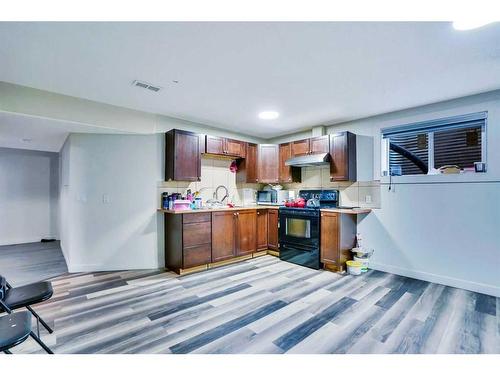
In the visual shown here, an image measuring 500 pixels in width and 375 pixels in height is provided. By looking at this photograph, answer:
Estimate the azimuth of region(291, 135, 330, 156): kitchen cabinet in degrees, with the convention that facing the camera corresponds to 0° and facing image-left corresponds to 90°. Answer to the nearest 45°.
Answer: approximately 45°

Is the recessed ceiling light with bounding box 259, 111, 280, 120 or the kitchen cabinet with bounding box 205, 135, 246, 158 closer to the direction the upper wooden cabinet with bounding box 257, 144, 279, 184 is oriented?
the recessed ceiling light

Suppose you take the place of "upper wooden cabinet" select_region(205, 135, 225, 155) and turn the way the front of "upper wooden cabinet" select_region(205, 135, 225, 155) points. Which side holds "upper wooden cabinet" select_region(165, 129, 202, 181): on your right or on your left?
on your right

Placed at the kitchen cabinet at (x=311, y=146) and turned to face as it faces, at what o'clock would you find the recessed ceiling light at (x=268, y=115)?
The recessed ceiling light is roughly at 12 o'clock from the kitchen cabinet.

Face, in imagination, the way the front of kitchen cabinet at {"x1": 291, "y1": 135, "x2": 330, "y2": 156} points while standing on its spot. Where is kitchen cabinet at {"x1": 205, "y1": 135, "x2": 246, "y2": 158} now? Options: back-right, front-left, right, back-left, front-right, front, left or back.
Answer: front-right

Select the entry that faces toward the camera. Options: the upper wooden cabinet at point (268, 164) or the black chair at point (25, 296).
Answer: the upper wooden cabinet

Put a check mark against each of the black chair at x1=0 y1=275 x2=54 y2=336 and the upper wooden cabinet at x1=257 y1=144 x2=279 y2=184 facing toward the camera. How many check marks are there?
1

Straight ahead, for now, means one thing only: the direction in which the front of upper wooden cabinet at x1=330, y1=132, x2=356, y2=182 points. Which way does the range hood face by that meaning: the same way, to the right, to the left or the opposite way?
the same way

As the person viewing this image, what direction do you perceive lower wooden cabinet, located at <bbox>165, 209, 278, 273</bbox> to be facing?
facing the viewer and to the right of the viewer

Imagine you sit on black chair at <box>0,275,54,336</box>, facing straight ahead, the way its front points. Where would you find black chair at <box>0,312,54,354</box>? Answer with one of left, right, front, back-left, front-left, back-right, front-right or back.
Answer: right

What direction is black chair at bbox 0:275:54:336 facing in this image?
to the viewer's right

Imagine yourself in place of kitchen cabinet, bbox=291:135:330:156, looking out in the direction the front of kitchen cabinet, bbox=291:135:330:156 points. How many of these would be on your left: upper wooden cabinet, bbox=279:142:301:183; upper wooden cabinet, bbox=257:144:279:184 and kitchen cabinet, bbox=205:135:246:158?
0

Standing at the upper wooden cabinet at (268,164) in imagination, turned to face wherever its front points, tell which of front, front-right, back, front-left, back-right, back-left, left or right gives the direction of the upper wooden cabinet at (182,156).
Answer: front-right
